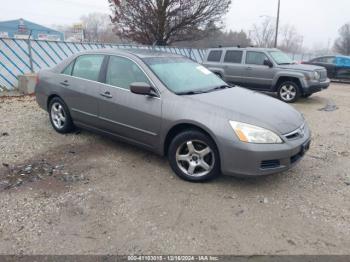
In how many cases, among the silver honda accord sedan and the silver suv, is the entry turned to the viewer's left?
0

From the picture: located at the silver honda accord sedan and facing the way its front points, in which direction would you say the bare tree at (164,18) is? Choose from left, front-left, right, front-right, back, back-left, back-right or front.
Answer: back-left

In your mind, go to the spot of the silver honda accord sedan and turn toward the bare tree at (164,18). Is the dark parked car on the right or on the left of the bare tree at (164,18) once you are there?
right

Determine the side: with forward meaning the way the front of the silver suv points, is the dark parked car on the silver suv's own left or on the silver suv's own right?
on the silver suv's own left

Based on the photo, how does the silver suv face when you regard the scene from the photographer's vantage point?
facing the viewer and to the right of the viewer

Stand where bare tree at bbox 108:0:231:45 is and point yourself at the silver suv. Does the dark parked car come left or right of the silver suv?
left

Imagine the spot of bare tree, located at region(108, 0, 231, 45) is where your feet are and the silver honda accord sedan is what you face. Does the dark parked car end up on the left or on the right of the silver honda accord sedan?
left

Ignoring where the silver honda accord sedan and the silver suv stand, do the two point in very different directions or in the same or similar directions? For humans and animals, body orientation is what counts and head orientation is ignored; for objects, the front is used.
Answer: same or similar directions

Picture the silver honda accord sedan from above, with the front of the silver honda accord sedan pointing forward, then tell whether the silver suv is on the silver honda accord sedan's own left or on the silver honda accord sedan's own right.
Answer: on the silver honda accord sedan's own left
